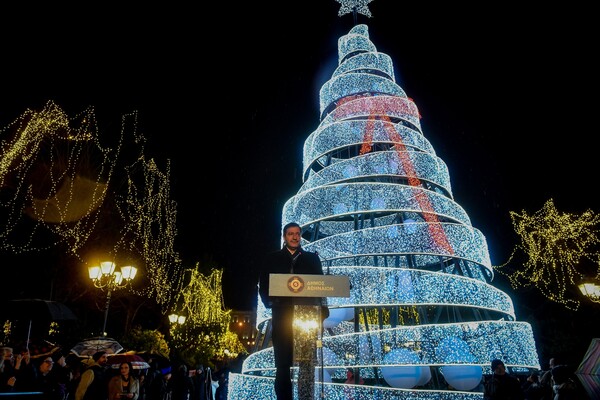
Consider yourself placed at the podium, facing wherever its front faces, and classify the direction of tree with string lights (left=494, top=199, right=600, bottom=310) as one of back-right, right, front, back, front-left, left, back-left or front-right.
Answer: back-left

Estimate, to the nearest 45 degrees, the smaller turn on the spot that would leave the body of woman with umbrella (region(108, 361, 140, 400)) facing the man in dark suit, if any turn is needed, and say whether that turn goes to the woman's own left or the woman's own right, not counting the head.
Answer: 0° — they already face them

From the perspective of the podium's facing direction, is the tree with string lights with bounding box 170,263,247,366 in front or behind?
behind

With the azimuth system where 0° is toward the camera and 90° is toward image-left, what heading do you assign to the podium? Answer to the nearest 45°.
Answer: approximately 0°
